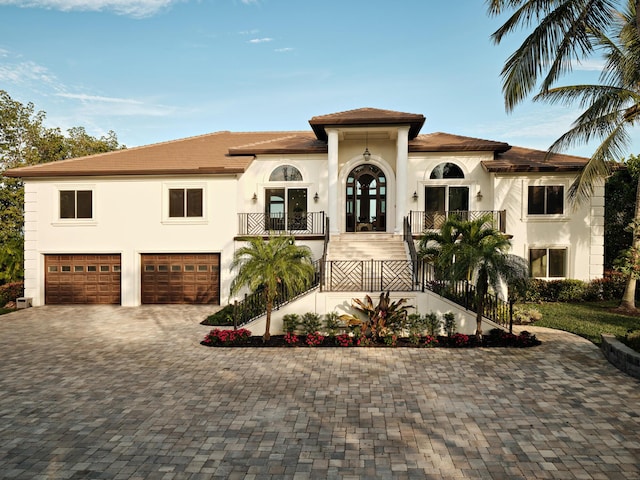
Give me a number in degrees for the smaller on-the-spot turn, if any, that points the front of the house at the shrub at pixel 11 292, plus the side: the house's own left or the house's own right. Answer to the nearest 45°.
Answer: approximately 90° to the house's own right

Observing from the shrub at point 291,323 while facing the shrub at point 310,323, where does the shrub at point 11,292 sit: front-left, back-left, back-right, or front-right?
back-left

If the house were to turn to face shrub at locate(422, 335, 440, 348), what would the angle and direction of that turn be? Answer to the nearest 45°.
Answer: approximately 45° to its left

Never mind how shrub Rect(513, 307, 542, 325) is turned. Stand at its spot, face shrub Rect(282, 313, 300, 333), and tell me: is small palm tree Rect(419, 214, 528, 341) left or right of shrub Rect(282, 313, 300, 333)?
left

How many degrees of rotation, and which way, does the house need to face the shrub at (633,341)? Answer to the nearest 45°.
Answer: approximately 45° to its left

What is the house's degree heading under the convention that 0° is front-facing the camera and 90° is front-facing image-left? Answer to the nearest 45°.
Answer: approximately 0°

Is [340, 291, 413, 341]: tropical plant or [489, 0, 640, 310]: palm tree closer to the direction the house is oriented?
the tropical plant

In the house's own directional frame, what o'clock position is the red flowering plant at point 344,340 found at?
The red flowering plant is roughly at 11 o'clock from the house.
